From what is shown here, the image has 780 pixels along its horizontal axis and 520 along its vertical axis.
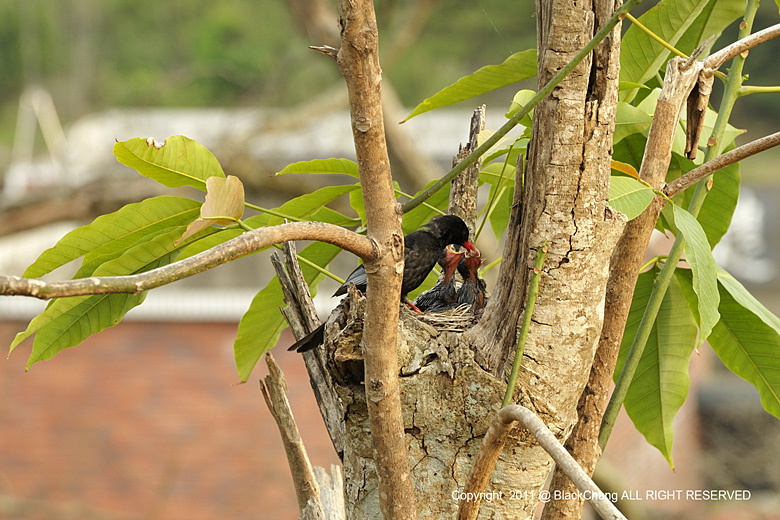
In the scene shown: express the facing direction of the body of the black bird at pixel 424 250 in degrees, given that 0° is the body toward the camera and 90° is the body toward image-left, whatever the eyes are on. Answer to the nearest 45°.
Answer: approximately 270°

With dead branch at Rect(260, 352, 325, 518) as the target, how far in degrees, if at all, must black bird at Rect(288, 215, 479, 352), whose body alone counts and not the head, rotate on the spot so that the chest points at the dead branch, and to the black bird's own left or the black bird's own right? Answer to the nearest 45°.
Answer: approximately 180°

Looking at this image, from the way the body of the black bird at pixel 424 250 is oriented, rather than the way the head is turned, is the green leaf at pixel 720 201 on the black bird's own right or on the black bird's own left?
on the black bird's own right

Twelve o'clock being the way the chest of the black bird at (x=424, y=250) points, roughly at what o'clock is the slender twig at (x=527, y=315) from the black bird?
The slender twig is roughly at 1 o'clock from the black bird.
